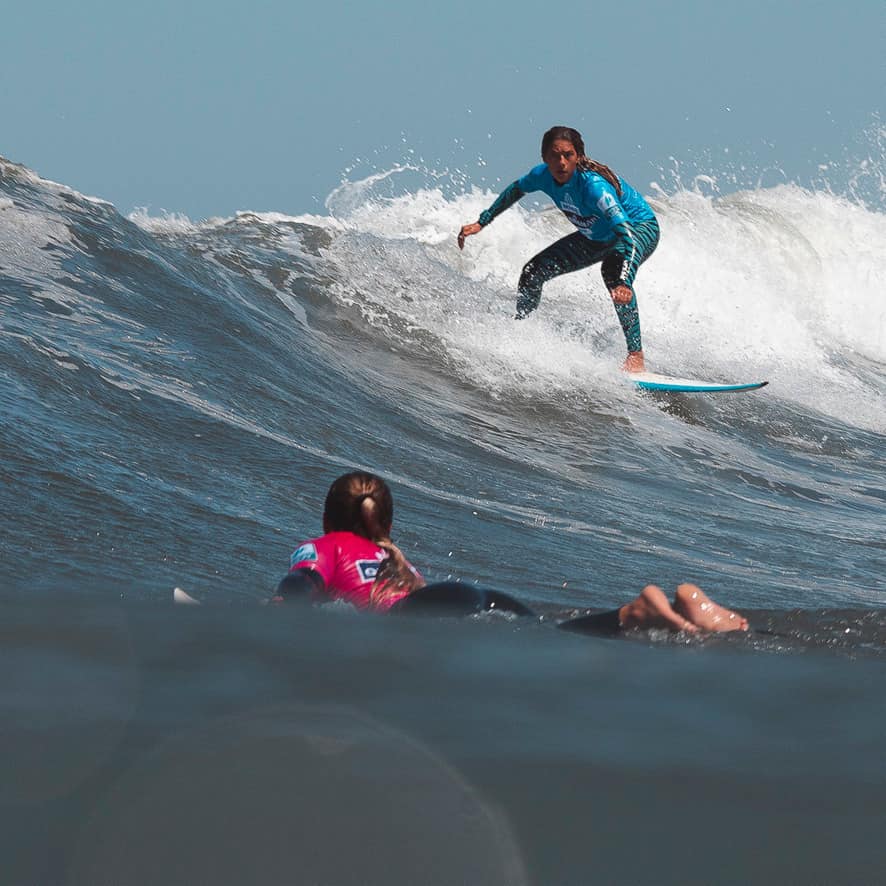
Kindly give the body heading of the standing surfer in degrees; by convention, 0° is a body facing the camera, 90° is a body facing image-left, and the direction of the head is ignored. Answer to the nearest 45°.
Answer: approximately 45°

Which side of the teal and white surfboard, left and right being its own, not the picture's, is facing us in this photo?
right
